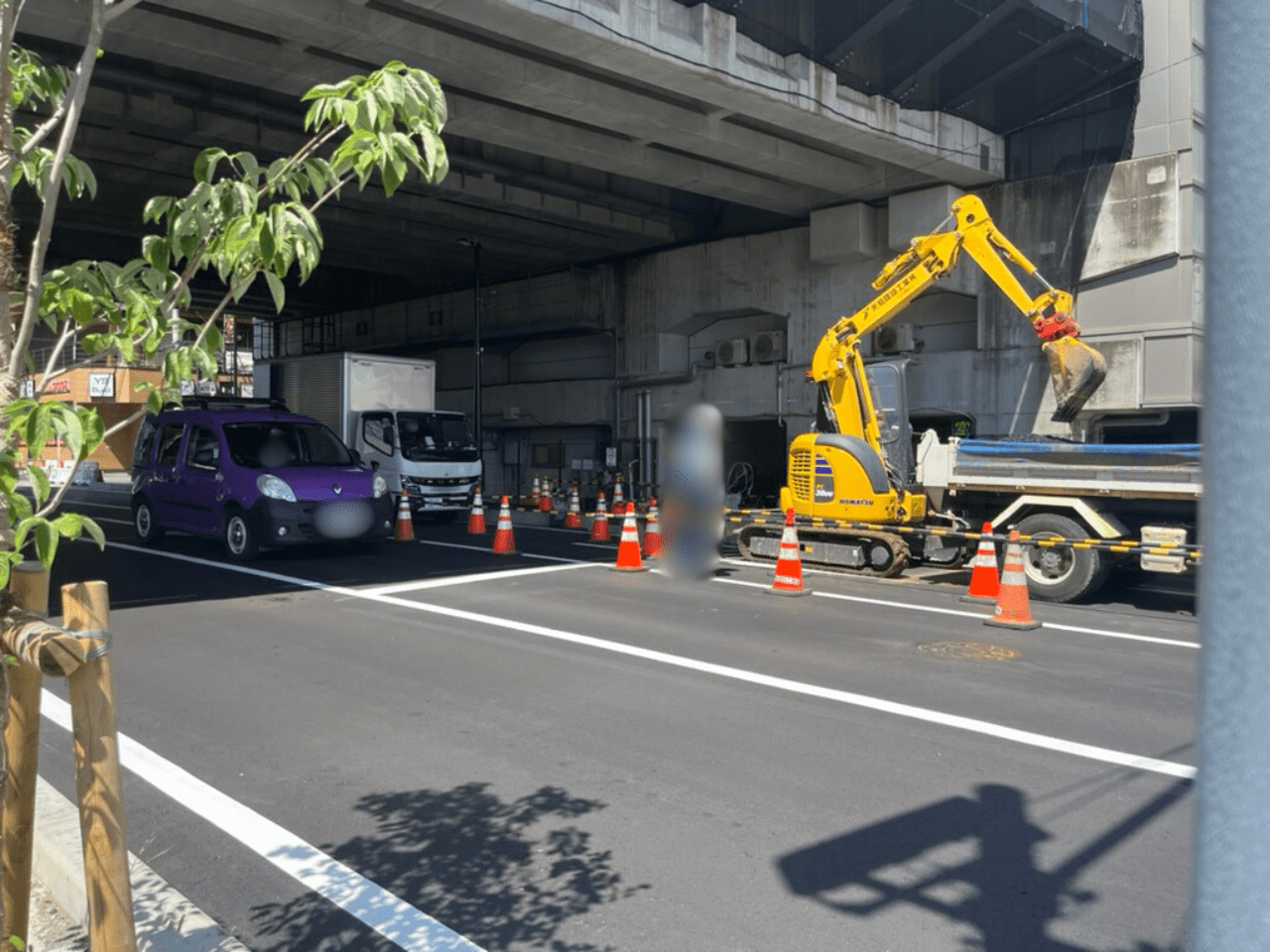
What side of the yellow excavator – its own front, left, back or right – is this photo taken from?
right

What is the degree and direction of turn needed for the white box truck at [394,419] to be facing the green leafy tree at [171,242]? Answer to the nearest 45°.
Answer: approximately 45° to its right

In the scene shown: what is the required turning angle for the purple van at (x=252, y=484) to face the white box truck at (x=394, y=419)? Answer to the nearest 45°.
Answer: approximately 90° to its left

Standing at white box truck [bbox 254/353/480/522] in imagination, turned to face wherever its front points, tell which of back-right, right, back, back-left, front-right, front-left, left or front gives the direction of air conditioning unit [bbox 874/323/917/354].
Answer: front-left

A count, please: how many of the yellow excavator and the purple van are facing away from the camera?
0

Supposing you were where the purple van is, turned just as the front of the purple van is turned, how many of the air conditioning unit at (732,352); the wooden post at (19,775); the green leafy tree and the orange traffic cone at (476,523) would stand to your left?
2

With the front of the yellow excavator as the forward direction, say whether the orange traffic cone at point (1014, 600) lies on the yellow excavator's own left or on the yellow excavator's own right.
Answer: on the yellow excavator's own right

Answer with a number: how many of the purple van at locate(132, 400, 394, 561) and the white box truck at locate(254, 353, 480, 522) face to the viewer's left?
0

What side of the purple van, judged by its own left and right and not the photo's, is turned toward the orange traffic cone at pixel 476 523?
left

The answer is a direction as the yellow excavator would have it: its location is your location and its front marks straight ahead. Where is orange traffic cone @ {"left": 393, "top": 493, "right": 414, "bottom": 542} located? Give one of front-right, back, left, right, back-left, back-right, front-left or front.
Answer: back

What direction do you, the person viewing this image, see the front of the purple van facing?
facing the viewer and to the right of the viewer
